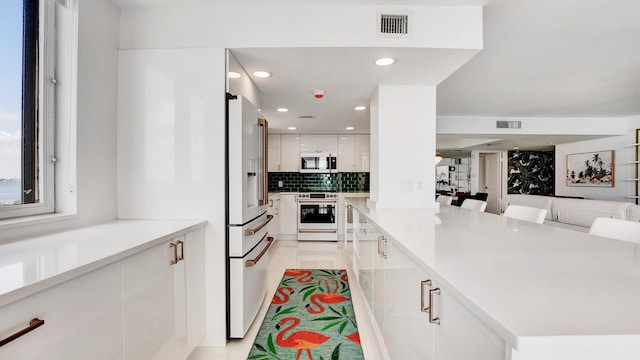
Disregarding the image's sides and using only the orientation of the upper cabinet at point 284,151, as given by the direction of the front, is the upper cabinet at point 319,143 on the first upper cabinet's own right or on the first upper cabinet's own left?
on the first upper cabinet's own left

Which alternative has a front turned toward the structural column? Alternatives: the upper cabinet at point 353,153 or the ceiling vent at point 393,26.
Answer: the upper cabinet

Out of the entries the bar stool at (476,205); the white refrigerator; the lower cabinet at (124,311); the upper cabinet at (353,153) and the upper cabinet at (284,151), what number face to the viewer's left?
1

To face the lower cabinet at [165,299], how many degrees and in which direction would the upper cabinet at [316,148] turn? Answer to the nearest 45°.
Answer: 0° — it already faces it

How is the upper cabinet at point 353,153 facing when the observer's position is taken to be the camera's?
facing the viewer

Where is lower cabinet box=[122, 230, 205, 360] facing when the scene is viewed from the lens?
facing the viewer and to the right of the viewer

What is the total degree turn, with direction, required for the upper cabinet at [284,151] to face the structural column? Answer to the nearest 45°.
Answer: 0° — it already faces it

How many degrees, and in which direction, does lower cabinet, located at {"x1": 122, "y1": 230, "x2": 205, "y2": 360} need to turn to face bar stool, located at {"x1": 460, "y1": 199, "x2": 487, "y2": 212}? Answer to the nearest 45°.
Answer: approximately 45° to its left

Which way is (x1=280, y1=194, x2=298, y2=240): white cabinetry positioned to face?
toward the camera

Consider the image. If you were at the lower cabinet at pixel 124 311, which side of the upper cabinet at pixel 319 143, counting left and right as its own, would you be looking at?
front

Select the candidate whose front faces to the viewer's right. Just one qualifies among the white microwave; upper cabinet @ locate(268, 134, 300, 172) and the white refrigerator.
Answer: the white refrigerator

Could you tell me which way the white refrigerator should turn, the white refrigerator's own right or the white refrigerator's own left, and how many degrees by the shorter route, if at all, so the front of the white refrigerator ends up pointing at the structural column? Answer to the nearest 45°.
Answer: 0° — it already faces it

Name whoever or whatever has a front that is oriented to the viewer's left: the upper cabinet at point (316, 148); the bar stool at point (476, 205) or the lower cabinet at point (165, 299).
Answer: the bar stool

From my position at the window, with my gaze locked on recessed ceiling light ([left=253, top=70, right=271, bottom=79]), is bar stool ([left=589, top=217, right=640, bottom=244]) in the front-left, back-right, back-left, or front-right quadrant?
front-right

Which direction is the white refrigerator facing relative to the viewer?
to the viewer's right
